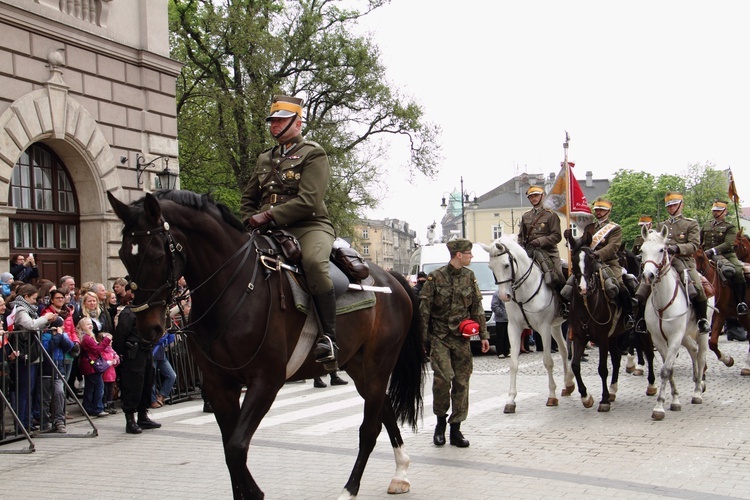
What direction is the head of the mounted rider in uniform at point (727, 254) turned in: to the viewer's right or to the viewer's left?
to the viewer's left

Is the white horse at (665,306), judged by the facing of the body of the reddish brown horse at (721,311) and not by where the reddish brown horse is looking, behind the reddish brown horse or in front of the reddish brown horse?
in front

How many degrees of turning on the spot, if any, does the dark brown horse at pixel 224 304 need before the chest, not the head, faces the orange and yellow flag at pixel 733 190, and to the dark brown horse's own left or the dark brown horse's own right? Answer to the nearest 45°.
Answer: approximately 180°

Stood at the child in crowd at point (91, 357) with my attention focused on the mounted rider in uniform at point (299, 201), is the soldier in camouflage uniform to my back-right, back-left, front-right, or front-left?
front-left

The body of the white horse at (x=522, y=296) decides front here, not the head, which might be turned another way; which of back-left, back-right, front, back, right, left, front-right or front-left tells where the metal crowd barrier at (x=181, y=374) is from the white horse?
front-right

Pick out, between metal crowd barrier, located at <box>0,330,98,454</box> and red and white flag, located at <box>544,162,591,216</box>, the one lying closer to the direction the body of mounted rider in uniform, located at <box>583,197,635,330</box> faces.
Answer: the metal crowd barrier

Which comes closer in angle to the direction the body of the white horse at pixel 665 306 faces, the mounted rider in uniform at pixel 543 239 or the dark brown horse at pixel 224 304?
the dark brown horse

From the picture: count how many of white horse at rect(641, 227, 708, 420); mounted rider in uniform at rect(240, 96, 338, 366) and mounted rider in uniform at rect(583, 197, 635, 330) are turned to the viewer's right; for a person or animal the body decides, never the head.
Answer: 0

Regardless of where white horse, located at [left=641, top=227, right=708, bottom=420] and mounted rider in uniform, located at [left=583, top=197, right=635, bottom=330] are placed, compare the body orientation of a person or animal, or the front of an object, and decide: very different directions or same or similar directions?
same or similar directions

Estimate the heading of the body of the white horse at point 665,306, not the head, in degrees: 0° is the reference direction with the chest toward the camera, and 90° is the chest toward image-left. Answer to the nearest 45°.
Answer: approximately 45°

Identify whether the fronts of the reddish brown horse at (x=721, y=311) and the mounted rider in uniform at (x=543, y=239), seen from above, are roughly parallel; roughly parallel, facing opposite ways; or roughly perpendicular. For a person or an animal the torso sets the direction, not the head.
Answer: roughly parallel

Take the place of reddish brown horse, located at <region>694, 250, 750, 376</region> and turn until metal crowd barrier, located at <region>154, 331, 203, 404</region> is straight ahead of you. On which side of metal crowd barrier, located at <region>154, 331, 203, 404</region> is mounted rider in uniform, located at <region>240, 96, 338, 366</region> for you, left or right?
left

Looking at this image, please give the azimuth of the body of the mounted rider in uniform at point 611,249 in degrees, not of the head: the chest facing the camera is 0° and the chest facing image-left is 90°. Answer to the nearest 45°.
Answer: approximately 45°

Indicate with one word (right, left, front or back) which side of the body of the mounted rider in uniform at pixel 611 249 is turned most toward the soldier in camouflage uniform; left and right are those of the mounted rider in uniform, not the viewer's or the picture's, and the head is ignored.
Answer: front

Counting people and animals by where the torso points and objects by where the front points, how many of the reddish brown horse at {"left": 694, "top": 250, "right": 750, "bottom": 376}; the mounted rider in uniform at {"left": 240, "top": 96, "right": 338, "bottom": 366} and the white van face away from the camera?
0

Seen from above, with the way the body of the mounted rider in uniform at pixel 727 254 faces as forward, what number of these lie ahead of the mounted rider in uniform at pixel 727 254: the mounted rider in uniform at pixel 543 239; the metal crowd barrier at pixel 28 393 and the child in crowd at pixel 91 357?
3

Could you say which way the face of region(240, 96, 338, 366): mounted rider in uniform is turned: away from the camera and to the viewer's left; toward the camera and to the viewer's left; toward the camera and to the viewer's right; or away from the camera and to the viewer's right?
toward the camera and to the viewer's left

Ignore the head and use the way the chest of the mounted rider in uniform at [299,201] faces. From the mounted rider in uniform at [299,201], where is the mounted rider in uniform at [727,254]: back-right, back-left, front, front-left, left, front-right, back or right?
back

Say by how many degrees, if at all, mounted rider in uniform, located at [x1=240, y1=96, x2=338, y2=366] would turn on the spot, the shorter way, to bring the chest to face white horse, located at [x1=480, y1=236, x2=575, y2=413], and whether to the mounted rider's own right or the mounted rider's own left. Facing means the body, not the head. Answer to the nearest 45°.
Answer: approximately 180°

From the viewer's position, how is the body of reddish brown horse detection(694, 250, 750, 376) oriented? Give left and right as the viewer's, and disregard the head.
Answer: facing the viewer and to the left of the viewer

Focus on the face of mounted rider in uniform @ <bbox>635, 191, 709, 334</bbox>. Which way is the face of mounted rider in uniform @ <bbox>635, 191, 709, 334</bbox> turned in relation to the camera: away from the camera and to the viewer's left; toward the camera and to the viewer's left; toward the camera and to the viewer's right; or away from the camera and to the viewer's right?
toward the camera and to the viewer's left

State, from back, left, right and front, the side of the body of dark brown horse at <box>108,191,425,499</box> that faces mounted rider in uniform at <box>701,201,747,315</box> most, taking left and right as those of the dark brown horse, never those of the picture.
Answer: back

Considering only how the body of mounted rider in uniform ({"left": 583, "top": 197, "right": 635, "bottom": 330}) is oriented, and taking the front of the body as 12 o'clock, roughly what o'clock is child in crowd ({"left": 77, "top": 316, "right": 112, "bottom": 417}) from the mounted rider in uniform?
The child in crowd is roughly at 1 o'clock from the mounted rider in uniform.
